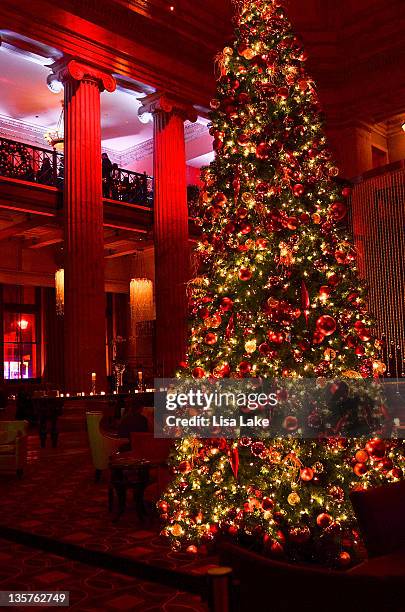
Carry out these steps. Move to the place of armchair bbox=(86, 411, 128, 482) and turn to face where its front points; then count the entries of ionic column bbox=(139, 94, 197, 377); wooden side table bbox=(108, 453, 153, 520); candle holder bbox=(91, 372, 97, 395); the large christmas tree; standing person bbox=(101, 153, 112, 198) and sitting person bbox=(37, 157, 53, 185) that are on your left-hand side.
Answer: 4

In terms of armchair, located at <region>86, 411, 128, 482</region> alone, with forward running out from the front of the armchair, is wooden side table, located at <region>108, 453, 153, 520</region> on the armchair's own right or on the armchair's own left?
on the armchair's own right

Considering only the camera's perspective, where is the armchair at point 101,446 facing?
facing to the right of the viewer

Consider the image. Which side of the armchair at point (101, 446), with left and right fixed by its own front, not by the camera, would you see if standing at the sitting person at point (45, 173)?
left

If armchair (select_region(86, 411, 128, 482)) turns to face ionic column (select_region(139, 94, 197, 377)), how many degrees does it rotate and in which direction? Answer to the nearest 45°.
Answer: approximately 90° to its left

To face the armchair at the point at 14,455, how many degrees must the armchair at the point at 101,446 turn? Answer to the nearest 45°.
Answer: approximately 135° to its left
